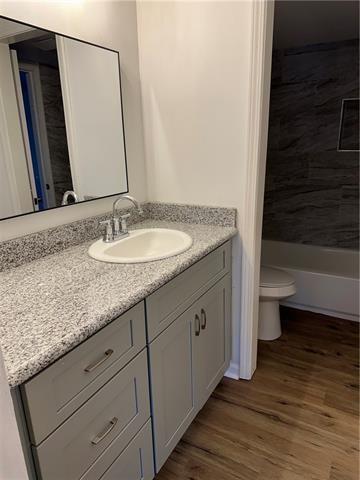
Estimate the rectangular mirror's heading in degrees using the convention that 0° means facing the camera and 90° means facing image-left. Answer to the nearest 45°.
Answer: approximately 315°

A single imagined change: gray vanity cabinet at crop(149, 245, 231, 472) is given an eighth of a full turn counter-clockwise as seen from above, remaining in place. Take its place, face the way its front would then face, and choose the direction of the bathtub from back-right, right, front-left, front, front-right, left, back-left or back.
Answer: front-left

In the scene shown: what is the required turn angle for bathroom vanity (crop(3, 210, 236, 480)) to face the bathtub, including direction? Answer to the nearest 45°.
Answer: approximately 90° to its left

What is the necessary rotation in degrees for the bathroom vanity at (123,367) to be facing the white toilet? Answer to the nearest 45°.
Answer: approximately 90° to its left

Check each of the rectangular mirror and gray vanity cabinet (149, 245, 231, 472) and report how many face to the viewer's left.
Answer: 0

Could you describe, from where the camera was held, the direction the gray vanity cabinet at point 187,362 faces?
facing the viewer and to the right of the viewer
